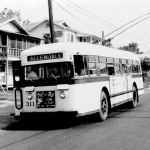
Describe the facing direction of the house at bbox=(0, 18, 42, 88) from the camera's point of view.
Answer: facing the viewer and to the right of the viewer

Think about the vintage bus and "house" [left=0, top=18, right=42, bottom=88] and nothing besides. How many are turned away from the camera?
0

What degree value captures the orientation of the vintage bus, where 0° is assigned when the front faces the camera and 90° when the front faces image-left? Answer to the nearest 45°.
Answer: approximately 45°

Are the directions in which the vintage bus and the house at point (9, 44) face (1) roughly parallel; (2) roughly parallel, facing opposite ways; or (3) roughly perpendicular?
roughly perpendicular

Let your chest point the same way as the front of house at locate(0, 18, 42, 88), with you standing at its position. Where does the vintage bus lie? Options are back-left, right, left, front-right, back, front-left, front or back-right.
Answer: front-right

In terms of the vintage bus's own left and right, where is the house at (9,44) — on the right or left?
on its right
